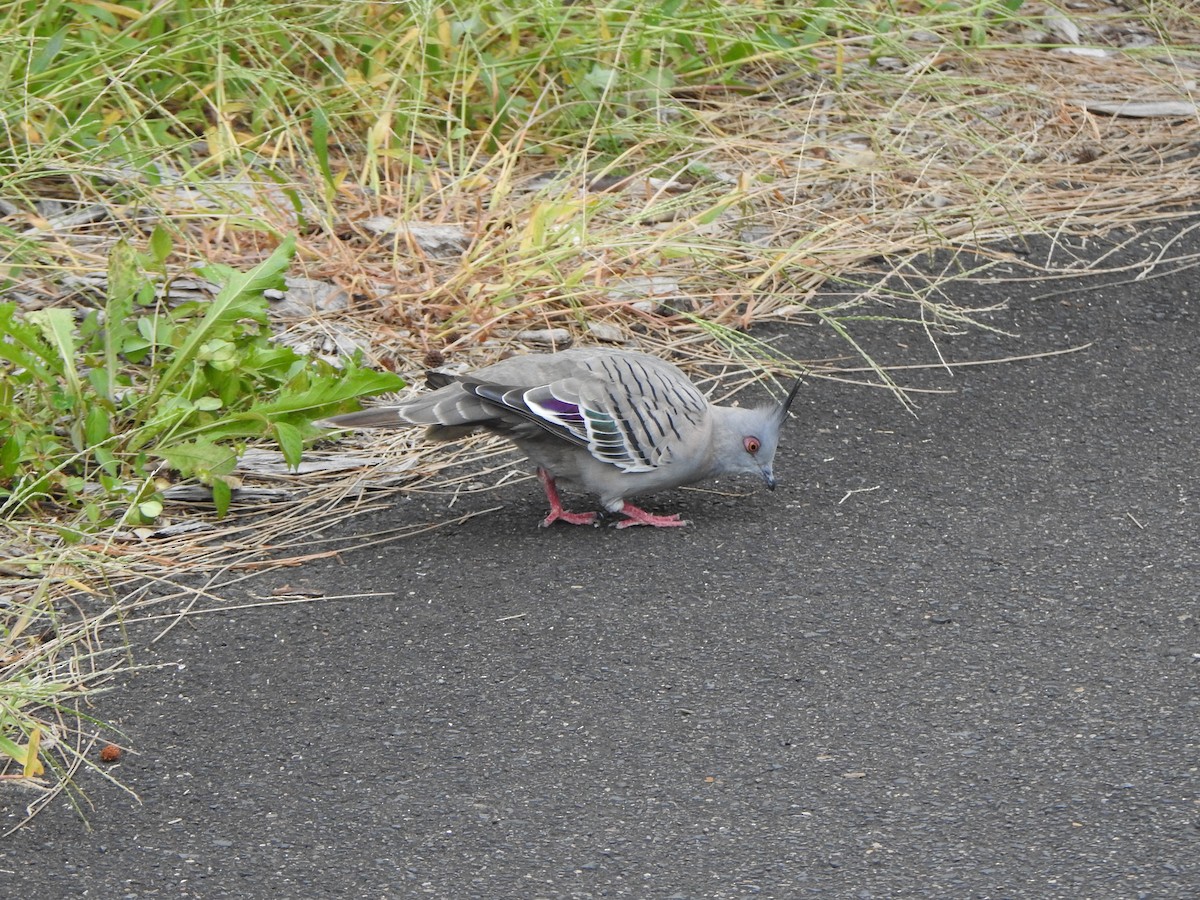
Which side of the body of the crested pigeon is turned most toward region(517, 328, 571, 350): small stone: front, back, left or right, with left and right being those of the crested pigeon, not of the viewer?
left

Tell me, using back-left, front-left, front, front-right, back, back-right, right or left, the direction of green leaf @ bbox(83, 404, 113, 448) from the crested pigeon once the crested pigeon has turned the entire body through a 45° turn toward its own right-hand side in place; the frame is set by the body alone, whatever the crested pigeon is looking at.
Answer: back-right

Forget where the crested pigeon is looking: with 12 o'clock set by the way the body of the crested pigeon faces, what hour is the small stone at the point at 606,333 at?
The small stone is roughly at 9 o'clock from the crested pigeon.

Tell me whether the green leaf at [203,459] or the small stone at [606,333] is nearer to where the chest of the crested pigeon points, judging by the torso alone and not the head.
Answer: the small stone

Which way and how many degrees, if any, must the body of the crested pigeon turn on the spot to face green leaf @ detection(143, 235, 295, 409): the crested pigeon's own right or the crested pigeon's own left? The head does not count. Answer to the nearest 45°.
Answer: approximately 135° to the crested pigeon's own left

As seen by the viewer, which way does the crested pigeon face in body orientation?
to the viewer's right

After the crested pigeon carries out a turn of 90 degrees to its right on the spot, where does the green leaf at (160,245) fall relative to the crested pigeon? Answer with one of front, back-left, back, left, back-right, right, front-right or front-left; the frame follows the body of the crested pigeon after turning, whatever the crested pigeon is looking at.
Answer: back-right

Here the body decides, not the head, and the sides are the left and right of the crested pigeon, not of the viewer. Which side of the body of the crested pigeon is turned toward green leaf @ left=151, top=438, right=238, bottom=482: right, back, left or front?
back

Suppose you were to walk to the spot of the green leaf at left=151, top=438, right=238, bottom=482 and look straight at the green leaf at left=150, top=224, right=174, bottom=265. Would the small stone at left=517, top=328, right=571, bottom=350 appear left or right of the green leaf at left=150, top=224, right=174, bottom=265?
right
